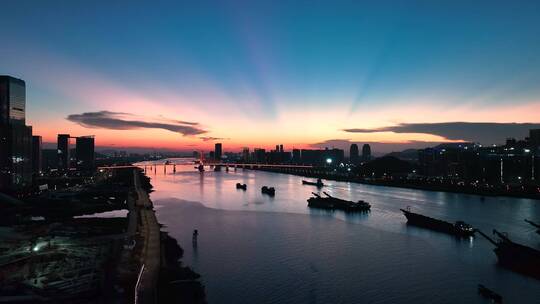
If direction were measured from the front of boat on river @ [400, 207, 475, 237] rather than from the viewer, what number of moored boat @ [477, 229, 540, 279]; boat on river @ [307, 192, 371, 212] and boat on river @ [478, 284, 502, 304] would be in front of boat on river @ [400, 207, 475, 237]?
1

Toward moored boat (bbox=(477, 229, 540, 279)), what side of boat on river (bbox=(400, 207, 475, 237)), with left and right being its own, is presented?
back

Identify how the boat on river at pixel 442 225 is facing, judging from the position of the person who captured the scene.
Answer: facing away from the viewer and to the left of the viewer

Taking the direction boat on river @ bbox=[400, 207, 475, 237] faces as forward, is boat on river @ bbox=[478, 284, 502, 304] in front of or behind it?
behind

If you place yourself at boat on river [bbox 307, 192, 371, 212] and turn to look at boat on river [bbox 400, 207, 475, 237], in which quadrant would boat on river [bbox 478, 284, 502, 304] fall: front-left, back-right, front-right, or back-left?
front-right

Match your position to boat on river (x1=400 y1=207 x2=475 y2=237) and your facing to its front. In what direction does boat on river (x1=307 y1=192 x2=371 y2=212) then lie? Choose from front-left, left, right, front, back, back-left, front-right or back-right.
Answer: front
